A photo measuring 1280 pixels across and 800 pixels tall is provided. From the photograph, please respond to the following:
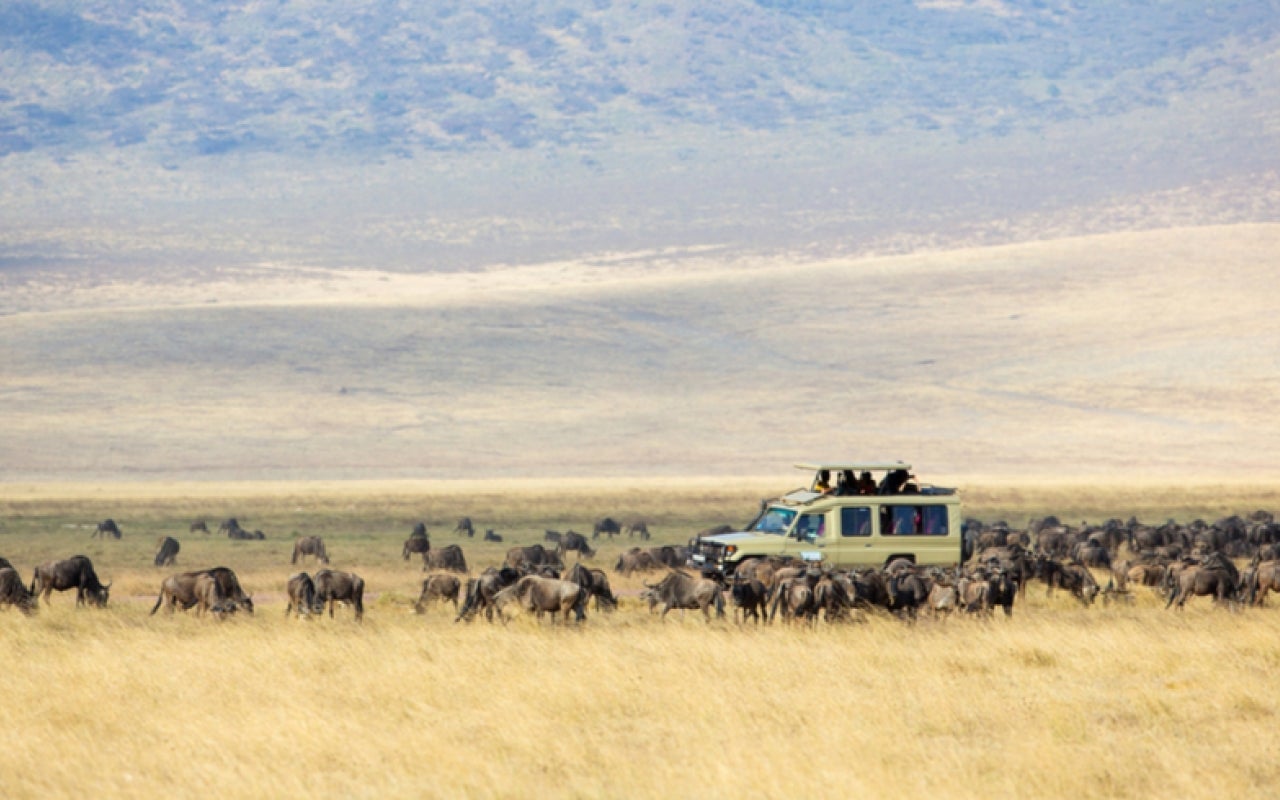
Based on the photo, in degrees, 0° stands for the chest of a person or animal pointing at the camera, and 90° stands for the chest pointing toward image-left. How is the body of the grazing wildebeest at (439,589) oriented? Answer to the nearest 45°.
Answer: approximately 90°

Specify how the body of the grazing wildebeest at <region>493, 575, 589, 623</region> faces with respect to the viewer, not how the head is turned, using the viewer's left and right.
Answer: facing to the left of the viewer

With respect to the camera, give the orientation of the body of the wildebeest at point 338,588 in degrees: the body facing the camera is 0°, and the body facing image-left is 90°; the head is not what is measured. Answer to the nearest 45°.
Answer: approximately 90°

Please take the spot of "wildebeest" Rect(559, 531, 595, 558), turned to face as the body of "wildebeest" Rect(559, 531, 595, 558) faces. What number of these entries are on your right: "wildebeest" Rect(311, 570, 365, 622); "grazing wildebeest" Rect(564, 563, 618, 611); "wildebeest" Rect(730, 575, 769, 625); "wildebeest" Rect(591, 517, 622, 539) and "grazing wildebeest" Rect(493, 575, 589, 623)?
4

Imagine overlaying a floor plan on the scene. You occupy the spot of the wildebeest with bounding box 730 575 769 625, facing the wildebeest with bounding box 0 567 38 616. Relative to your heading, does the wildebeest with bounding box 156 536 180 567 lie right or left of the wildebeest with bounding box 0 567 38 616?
right

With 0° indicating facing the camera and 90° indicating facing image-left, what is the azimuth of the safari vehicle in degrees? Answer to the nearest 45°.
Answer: approximately 45°

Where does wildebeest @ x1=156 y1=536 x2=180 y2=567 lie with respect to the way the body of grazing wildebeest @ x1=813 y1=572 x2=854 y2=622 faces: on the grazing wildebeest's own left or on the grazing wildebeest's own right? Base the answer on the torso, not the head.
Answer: on the grazing wildebeest's own right

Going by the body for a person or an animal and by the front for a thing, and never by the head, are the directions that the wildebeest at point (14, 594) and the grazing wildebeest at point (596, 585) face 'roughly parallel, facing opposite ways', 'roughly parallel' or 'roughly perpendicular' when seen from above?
roughly parallel

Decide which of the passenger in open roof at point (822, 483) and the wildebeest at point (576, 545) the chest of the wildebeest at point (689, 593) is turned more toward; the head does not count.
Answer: the wildebeest

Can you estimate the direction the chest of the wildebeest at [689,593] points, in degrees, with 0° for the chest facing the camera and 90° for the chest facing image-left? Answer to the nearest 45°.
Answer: approximately 90°

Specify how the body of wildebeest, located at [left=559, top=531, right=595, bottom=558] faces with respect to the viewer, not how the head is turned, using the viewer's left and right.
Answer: facing to the right of the viewer

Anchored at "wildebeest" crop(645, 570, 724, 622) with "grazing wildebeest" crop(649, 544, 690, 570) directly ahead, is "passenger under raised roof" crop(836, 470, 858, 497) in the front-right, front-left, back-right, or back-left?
front-right

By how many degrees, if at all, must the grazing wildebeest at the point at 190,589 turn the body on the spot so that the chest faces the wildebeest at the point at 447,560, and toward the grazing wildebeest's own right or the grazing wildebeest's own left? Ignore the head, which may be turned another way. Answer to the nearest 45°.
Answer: approximately 45° to the grazing wildebeest's own left

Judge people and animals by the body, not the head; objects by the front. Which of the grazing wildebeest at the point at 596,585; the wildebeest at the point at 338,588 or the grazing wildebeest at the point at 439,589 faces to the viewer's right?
the grazing wildebeest at the point at 596,585
